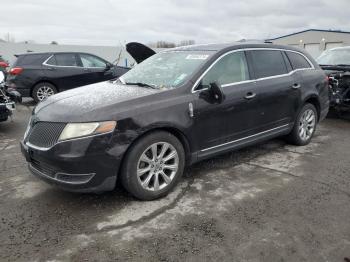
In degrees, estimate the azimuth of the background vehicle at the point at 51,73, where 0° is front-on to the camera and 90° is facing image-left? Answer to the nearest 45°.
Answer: approximately 270°

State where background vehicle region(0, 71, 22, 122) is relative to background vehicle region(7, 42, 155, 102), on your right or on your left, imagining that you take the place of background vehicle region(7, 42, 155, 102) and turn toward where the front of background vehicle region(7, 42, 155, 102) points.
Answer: on your right
